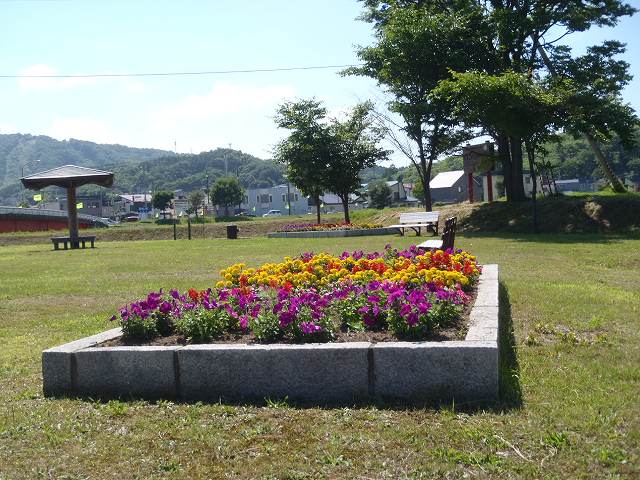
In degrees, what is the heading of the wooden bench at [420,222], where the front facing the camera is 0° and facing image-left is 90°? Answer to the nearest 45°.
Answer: approximately 45°

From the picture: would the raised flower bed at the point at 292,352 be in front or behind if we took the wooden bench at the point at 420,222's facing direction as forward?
in front

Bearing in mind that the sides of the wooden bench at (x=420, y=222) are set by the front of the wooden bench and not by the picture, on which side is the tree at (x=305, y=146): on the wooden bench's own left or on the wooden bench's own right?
on the wooden bench's own right

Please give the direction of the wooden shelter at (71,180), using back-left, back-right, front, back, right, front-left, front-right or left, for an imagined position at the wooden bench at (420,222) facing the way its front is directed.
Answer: front-right

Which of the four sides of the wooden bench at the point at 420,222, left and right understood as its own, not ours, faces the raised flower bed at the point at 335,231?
right

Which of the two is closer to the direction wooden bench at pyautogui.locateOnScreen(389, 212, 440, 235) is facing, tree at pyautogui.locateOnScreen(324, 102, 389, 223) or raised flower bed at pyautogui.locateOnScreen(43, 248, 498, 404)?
the raised flower bed
